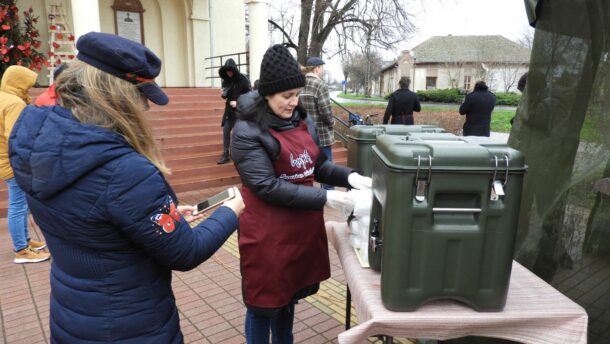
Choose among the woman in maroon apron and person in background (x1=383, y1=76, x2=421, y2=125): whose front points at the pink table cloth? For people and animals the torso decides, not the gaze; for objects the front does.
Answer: the woman in maroon apron

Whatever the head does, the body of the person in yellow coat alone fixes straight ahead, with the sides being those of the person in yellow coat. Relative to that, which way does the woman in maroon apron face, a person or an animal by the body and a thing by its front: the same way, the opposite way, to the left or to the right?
to the right

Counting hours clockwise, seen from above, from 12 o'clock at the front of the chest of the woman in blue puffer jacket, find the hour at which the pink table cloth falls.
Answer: The pink table cloth is roughly at 2 o'clock from the woman in blue puffer jacket.

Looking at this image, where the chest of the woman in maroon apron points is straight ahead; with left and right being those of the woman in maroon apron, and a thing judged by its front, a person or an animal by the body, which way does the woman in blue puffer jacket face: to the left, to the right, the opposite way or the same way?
to the left

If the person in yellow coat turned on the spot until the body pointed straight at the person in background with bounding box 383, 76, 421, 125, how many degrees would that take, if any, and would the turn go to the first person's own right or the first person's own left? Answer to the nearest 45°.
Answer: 0° — they already face them

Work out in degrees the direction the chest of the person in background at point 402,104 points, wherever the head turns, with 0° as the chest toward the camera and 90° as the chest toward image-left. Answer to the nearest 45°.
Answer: approximately 180°

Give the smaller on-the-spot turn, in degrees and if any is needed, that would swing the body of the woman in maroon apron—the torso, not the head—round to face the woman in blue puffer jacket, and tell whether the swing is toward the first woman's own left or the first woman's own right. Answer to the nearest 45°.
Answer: approximately 90° to the first woman's own right

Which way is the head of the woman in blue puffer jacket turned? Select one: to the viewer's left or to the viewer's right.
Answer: to the viewer's right

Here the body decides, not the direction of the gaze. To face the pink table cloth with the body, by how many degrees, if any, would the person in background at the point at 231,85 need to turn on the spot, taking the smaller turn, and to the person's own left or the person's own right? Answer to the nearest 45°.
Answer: approximately 45° to the person's own left

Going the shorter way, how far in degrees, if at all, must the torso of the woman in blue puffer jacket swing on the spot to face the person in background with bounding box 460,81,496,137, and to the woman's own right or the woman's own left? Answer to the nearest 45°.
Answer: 0° — they already face them
